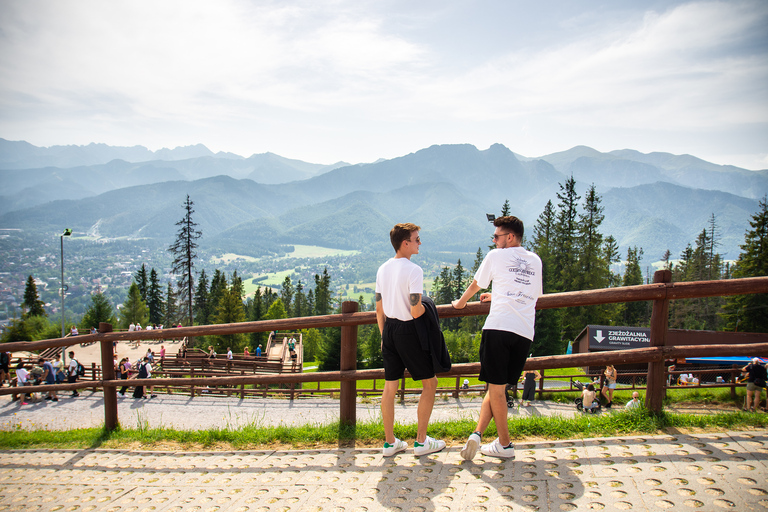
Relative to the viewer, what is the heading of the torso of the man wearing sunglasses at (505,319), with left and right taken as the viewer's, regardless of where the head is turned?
facing away from the viewer and to the left of the viewer

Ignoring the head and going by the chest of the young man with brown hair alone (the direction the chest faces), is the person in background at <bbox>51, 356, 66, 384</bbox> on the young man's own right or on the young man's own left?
on the young man's own left

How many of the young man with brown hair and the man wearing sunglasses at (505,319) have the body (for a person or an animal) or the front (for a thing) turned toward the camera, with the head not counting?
0

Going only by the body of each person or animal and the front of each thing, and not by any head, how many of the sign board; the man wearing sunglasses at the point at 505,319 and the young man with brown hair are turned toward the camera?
1

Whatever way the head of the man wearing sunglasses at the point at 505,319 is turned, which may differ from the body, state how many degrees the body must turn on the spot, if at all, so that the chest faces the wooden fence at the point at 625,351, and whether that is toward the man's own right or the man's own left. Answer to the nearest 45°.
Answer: approximately 90° to the man's own right

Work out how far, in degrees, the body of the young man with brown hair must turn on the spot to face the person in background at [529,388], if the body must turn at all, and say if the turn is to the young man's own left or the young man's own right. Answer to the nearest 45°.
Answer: approximately 45° to the young man's own left

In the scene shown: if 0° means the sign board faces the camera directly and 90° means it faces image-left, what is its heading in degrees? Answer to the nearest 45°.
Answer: approximately 0°

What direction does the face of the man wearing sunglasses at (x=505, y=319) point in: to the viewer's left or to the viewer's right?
to the viewer's left

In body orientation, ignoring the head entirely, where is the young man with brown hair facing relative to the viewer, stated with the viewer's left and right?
facing away from the viewer and to the right of the viewer

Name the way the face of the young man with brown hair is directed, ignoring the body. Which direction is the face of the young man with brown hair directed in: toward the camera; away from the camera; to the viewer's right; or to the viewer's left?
to the viewer's right
